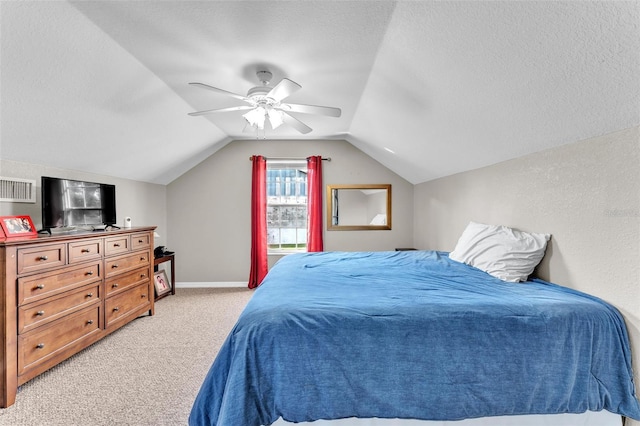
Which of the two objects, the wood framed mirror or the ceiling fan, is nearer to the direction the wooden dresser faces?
the ceiling fan

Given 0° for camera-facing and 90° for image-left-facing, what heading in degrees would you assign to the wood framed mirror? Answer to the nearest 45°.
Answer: approximately 0°

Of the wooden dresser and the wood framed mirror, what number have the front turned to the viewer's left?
0

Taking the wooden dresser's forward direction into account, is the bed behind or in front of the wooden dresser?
in front

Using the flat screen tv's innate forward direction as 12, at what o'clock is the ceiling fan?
The ceiling fan is roughly at 12 o'clock from the flat screen tv.

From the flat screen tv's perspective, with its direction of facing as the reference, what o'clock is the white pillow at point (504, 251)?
The white pillow is roughly at 12 o'clock from the flat screen tv.

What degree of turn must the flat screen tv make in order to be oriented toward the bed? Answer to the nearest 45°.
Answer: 0° — it already faces it

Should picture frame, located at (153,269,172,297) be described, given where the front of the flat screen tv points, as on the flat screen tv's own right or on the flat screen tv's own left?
on the flat screen tv's own left

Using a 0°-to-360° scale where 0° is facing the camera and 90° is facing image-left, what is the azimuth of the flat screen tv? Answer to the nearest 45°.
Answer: approximately 315°

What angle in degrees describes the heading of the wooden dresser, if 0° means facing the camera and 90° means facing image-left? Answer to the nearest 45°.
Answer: approximately 315°

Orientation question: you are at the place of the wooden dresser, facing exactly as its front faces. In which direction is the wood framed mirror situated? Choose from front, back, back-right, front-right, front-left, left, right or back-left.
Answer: front-left

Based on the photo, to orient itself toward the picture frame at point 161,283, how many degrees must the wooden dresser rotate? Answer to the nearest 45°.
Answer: approximately 90° to its left

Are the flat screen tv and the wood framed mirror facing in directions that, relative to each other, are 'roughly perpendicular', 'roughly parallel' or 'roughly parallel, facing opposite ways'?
roughly perpendicular
